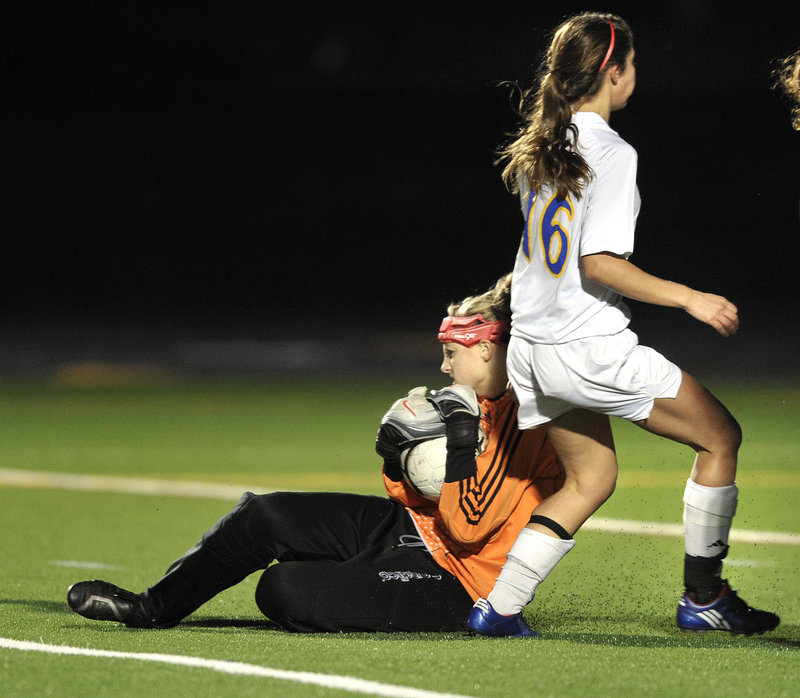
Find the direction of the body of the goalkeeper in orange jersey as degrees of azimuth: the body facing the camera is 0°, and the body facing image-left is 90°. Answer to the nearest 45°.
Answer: approximately 90°

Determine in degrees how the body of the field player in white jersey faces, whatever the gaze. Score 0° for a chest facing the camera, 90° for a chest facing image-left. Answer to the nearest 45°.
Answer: approximately 225°

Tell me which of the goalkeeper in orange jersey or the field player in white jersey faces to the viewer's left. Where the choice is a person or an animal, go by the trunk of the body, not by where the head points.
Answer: the goalkeeper in orange jersey

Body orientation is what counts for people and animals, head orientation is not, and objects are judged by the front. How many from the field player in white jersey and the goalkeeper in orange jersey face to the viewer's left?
1

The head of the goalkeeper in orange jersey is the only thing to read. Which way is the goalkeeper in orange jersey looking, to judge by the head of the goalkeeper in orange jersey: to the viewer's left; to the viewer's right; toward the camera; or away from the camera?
to the viewer's left
